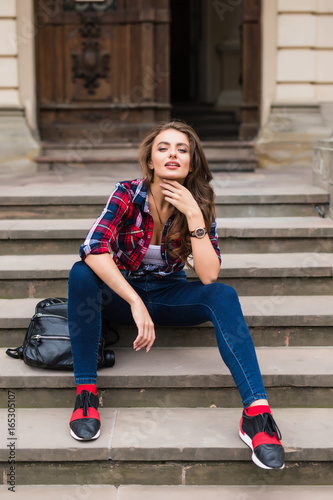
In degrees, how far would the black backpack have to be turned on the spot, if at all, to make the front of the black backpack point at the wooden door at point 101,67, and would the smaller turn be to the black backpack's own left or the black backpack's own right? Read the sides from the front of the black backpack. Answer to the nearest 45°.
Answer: approximately 180°

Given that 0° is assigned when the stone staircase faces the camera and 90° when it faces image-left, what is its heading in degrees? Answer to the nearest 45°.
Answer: approximately 0°

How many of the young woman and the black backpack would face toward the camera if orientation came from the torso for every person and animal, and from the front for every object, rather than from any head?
2

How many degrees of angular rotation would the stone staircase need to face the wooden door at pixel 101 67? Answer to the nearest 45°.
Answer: approximately 180°

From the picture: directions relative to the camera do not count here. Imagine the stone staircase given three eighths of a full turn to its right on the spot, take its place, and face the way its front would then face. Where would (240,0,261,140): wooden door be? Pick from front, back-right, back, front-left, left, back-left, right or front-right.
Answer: front-right

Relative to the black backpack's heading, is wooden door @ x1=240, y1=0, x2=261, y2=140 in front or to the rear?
to the rear

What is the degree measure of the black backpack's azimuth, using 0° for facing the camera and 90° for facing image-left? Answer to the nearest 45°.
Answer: approximately 0°
